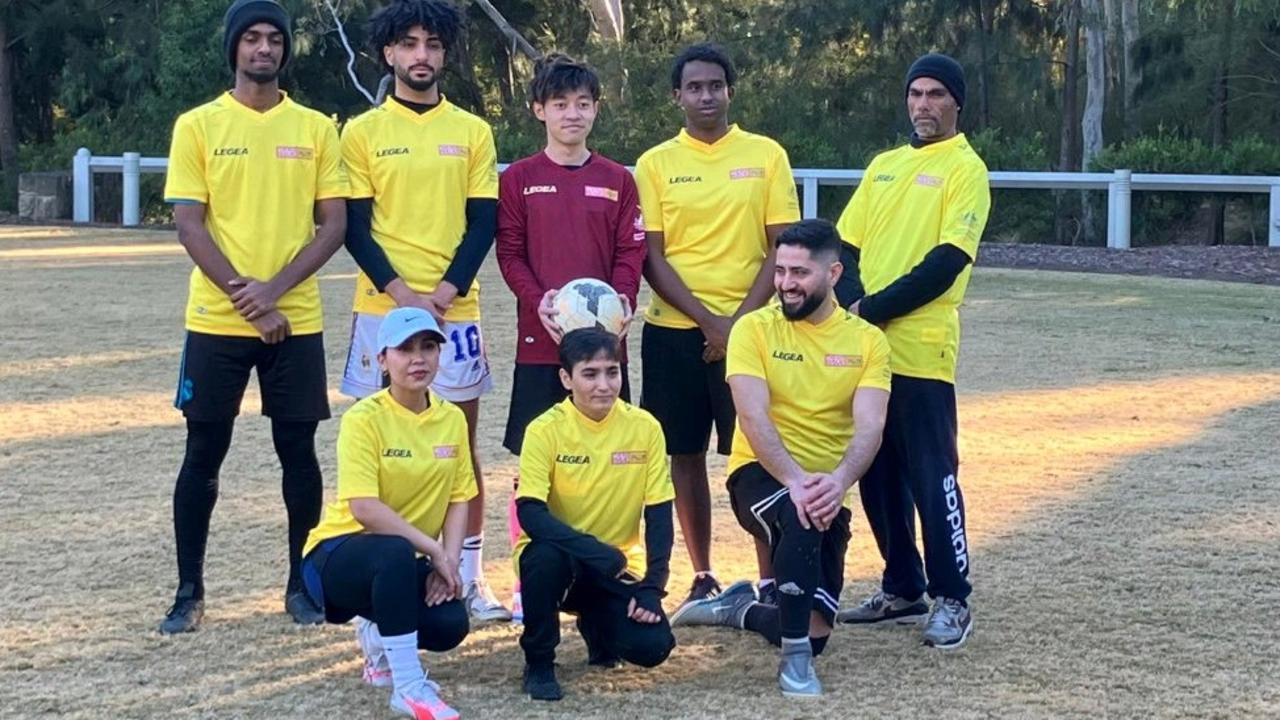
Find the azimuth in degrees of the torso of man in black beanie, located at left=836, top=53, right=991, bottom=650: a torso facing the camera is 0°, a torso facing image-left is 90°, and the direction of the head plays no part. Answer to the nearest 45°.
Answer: approximately 45°

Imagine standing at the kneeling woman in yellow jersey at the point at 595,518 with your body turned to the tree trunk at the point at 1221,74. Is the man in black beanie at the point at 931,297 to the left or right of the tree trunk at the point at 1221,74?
right

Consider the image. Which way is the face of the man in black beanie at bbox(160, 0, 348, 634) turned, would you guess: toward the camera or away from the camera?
toward the camera

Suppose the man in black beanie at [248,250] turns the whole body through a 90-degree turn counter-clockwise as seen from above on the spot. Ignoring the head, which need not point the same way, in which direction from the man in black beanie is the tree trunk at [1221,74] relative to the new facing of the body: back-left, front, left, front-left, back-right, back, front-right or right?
front-left

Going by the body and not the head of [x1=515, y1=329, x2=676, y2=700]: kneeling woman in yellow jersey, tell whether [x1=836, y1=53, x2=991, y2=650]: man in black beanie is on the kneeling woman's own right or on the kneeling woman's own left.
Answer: on the kneeling woman's own left

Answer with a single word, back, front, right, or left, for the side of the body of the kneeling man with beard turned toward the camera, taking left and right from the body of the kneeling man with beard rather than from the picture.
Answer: front

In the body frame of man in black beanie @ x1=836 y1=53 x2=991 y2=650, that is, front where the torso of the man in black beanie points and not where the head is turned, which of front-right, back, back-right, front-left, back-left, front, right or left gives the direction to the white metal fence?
back-right

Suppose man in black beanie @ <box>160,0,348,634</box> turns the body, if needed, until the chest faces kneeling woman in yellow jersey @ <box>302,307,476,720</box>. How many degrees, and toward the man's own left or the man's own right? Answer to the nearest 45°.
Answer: approximately 45° to the man's own left

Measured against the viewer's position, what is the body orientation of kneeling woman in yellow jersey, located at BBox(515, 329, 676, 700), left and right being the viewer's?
facing the viewer

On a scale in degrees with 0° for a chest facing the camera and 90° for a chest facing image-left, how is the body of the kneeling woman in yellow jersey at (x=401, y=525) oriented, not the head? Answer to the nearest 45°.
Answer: approximately 315°

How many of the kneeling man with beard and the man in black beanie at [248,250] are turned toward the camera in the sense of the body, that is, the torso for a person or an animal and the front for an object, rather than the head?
2

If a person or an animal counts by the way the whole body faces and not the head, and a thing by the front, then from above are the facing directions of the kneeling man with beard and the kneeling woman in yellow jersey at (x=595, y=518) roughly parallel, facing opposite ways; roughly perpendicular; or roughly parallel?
roughly parallel

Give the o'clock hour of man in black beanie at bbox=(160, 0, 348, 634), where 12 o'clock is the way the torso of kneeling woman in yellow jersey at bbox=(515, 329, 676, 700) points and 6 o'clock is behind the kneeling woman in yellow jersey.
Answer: The man in black beanie is roughly at 4 o'clock from the kneeling woman in yellow jersey.
